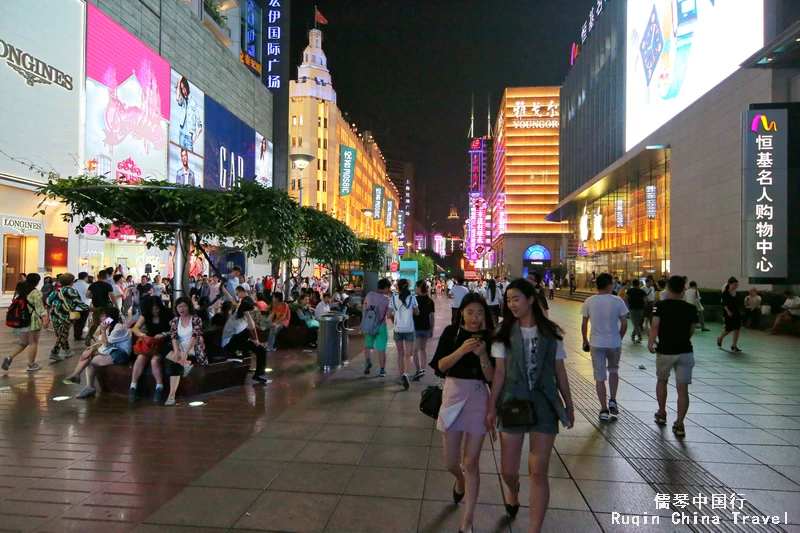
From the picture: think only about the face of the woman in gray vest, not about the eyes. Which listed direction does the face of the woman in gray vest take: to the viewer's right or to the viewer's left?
to the viewer's left

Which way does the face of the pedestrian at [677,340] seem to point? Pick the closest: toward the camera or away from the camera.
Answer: away from the camera

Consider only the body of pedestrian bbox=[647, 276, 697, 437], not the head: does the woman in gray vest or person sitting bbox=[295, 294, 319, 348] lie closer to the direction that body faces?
the person sitting

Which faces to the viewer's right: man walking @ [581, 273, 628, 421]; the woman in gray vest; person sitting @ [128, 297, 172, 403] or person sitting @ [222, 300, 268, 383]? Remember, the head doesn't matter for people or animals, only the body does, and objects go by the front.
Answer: person sitting @ [222, 300, 268, 383]

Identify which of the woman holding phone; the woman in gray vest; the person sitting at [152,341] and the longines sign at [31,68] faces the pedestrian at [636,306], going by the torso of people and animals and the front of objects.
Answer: the longines sign

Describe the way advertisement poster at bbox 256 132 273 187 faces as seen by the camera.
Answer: facing the viewer and to the right of the viewer

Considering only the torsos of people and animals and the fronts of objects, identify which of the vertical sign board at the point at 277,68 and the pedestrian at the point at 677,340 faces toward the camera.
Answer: the vertical sign board

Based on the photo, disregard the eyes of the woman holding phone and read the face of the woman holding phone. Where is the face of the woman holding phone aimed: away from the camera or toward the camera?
toward the camera

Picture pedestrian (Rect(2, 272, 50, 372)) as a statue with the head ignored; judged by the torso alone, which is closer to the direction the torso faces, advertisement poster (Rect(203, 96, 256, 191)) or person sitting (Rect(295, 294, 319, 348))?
the person sitting

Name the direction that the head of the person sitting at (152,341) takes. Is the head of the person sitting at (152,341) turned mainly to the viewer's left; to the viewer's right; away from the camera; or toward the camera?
toward the camera

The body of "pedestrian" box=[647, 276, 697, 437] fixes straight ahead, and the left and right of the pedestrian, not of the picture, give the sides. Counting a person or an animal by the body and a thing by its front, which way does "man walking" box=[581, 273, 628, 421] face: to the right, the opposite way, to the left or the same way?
the same way

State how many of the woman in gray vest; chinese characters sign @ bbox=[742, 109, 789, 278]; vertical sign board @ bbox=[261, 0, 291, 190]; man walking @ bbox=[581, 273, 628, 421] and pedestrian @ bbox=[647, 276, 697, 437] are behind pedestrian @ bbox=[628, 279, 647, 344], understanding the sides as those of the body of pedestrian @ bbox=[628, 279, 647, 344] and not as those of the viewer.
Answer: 3

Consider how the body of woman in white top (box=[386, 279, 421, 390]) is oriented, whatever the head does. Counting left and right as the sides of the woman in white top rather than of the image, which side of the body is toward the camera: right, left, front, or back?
back

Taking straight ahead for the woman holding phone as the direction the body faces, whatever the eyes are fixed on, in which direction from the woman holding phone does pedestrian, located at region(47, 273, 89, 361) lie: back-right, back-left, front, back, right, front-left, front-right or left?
back-right

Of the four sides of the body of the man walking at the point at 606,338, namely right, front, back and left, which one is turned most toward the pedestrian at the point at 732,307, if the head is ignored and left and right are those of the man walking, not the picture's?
front

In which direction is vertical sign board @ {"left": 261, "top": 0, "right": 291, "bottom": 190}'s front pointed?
toward the camera

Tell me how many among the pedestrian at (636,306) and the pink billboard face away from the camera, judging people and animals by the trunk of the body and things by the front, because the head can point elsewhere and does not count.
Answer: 1

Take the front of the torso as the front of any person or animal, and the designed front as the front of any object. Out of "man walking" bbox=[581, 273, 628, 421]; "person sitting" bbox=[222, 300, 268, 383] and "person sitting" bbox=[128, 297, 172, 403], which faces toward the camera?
"person sitting" bbox=[128, 297, 172, 403]

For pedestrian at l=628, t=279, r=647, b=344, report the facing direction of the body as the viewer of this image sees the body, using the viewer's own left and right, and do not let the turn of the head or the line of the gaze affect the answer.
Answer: facing away from the viewer

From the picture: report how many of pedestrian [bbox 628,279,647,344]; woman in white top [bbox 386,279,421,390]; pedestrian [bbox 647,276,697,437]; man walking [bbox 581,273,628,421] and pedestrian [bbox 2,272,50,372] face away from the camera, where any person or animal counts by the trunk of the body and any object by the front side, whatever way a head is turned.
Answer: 4

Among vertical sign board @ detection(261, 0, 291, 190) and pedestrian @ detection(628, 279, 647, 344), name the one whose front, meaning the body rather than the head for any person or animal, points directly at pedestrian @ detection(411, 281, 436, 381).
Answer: the vertical sign board
